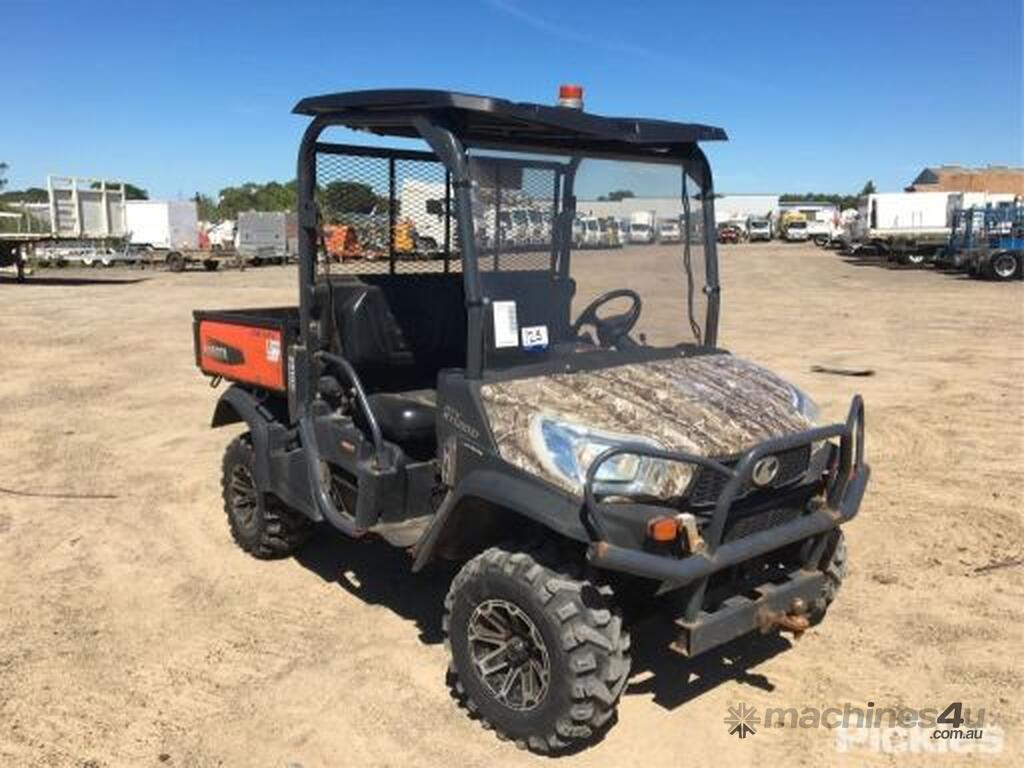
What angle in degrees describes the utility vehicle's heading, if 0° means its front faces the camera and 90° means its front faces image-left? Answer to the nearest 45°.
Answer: approximately 315°

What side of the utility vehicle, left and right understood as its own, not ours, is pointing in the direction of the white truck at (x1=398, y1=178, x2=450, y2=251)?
back

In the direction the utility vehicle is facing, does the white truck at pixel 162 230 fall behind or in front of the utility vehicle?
behind

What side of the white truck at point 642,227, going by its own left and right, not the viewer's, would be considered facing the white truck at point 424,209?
right

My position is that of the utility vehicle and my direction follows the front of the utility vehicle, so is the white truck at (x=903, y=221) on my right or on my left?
on my left

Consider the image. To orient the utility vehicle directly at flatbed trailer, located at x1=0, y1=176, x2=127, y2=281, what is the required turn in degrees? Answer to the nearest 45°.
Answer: approximately 180°

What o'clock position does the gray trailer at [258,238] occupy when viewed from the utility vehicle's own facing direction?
The gray trailer is roughly at 7 o'clock from the utility vehicle.
